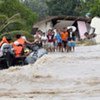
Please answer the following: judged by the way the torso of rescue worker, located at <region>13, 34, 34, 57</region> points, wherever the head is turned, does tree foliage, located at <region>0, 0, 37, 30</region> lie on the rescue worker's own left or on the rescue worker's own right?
on the rescue worker's own left

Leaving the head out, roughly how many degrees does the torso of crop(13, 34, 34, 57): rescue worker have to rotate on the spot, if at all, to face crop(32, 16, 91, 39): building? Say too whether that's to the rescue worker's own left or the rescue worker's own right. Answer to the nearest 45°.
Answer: approximately 45° to the rescue worker's own left
